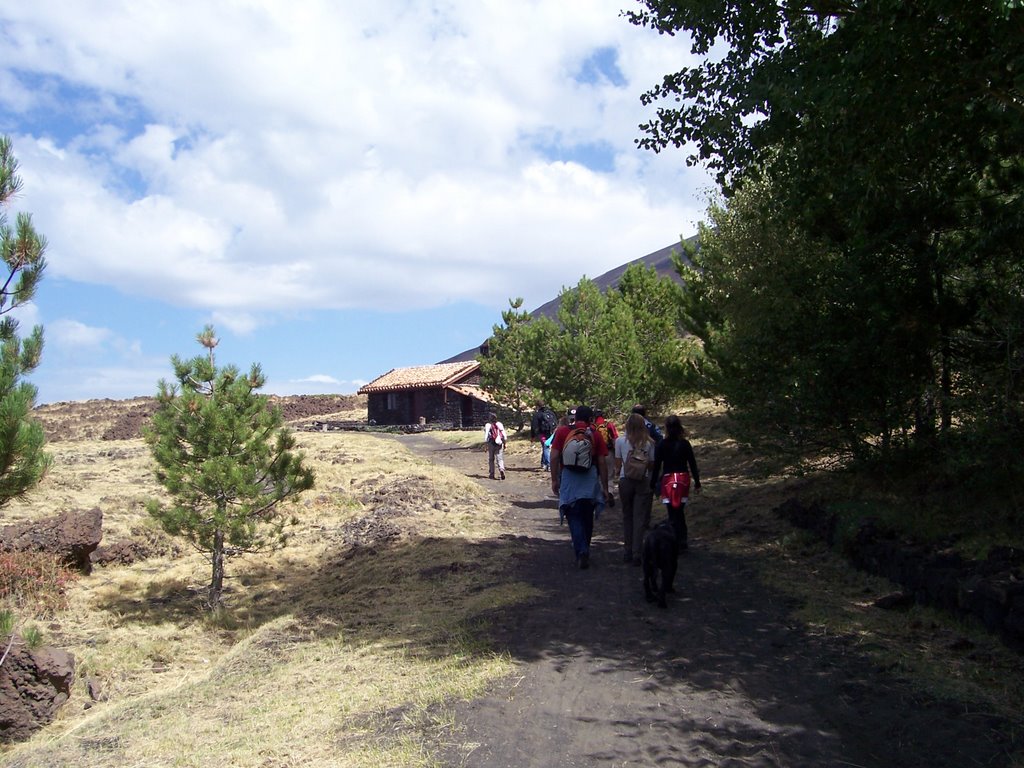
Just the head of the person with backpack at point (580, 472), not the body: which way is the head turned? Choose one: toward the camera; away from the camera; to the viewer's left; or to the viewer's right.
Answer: away from the camera

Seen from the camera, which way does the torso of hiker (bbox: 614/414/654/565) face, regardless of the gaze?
away from the camera

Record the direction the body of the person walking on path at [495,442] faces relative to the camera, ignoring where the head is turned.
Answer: away from the camera

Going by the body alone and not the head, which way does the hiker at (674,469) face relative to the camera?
away from the camera

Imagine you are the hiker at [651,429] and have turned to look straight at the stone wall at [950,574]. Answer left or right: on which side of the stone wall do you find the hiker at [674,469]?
right

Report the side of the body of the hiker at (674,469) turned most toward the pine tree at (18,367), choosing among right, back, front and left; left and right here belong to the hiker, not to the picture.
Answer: left

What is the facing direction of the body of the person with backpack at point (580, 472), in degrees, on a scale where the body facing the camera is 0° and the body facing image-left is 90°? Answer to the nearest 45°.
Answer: approximately 180°

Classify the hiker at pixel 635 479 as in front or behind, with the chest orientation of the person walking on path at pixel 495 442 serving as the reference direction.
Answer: behind

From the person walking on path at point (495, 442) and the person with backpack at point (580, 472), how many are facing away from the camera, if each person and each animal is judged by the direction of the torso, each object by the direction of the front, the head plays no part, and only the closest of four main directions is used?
2
